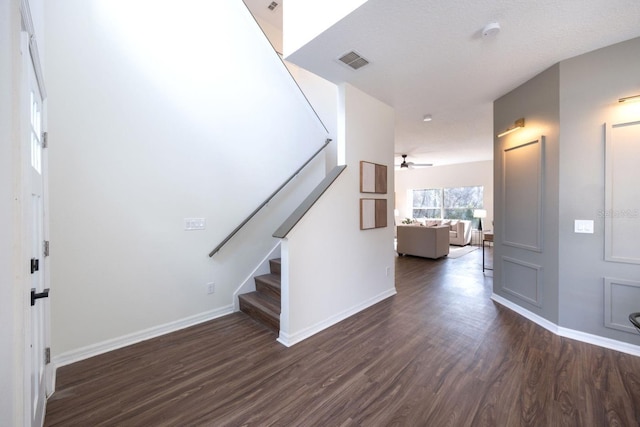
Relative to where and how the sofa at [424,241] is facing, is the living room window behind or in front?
in front

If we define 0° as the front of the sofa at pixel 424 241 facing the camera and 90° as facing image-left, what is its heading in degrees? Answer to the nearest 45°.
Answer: approximately 225°

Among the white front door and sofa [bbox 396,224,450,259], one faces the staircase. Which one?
the white front door

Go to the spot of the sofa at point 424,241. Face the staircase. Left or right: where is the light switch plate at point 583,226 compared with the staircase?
left

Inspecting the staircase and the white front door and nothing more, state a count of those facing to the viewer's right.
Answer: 1

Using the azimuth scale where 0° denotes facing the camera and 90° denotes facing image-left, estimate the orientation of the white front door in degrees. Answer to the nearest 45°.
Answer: approximately 270°
